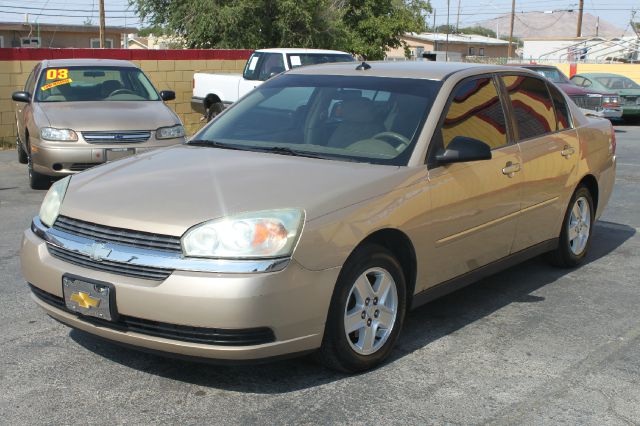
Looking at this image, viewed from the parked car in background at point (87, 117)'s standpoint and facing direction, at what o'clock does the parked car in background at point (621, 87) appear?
the parked car in background at point (621, 87) is roughly at 8 o'clock from the parked car in background at point (87, 117).

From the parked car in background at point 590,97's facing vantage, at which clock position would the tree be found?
The tree is roughly at 5 o'clock from the parked car in background.

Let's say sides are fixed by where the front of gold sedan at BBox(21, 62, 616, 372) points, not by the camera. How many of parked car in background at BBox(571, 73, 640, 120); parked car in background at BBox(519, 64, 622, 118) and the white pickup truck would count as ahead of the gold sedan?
0

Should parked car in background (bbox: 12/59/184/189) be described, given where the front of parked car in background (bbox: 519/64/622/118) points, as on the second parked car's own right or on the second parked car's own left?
on the second parked car's own right

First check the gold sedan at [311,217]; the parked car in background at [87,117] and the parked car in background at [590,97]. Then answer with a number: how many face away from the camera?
0

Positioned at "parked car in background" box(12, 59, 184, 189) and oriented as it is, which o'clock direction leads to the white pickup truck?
The white pickup truck is roughly at 7 o'clock from the parked car in background.

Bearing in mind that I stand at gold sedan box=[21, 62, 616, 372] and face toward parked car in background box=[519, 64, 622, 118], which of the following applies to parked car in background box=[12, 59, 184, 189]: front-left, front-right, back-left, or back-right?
front-left

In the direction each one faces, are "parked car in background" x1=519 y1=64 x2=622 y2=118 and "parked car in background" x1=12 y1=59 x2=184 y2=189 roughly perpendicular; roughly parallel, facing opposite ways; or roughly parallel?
roughly parallel

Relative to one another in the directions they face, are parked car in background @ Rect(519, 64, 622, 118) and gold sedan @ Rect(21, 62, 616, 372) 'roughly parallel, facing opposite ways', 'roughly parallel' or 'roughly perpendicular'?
roughly perpendicular

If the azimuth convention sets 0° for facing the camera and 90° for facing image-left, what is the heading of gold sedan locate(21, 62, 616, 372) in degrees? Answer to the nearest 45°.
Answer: approximately 45°

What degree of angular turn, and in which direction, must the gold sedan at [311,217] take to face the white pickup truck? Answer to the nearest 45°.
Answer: approximately 135° to its right

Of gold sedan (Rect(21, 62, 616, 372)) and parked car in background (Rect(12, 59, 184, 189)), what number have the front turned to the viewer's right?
0

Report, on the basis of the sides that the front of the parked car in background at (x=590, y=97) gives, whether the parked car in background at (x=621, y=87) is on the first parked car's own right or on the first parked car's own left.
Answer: on the first parked car's own left

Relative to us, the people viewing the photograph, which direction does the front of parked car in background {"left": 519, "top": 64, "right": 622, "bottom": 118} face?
facing the viewer and to the right of the viewer

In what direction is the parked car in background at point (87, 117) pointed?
toward the camera
